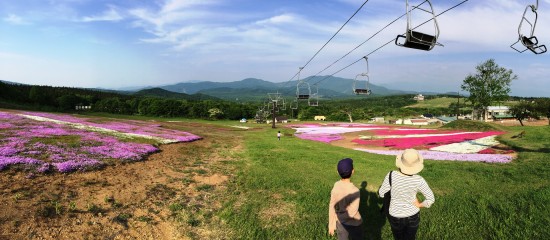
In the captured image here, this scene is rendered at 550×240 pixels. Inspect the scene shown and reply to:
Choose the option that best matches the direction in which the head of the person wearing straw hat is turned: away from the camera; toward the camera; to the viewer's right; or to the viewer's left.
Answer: away from the camera

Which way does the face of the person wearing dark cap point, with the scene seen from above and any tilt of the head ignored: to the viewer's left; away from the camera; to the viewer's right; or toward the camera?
away from the camera

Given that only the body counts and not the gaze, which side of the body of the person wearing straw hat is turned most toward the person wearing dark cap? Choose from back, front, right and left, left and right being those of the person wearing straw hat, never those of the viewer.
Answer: left

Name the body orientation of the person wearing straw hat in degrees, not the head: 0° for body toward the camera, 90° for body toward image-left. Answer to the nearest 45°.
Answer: approximately 180°
